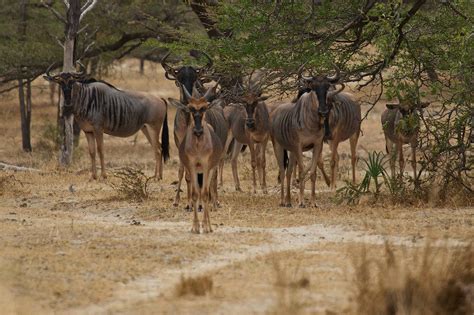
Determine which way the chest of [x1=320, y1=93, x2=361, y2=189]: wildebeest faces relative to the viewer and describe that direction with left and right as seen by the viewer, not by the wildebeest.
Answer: facing the viewer and to the left of the viewer

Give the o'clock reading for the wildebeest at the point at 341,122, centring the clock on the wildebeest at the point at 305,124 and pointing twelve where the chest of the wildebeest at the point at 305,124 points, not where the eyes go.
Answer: the wildebeest at the point at 341,122 is roughly at 8 o'clock from the wildebeest at the point at 305,124.

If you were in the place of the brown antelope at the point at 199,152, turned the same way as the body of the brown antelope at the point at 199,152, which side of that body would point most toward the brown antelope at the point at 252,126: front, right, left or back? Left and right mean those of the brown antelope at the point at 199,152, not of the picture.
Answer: back

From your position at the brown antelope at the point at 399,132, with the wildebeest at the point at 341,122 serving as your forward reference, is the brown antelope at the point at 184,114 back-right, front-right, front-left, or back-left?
front-left

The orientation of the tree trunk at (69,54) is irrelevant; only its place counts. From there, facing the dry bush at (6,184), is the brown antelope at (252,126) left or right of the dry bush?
left

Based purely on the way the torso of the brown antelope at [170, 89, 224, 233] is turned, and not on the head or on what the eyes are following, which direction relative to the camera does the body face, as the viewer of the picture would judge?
toward the camera

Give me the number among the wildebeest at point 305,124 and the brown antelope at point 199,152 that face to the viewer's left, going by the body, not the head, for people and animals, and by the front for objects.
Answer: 0

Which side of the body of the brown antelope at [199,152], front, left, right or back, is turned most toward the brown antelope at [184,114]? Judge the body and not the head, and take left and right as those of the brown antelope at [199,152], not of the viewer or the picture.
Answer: back

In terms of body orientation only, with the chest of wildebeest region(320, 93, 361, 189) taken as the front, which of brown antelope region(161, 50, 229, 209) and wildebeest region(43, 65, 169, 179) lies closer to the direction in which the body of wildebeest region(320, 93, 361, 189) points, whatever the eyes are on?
the brown antelope

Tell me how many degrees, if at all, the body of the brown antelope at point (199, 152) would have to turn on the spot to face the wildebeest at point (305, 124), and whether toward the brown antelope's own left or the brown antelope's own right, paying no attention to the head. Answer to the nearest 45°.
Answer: approximately 135° to the brown antelope's own left
